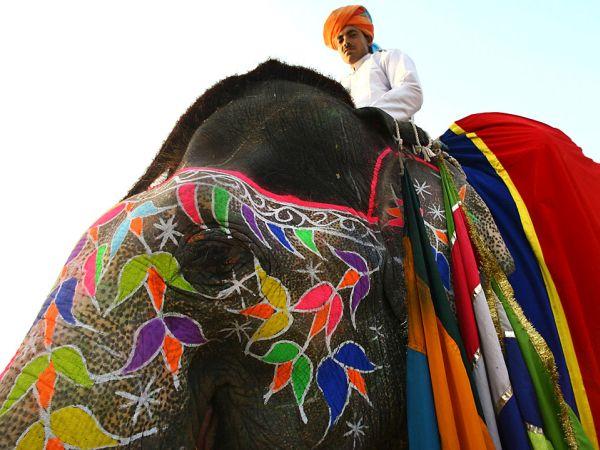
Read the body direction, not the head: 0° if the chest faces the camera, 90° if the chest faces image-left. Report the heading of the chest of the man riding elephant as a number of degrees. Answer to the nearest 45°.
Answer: approximately 45°

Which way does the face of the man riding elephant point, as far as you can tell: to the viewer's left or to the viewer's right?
to the viewer's left
